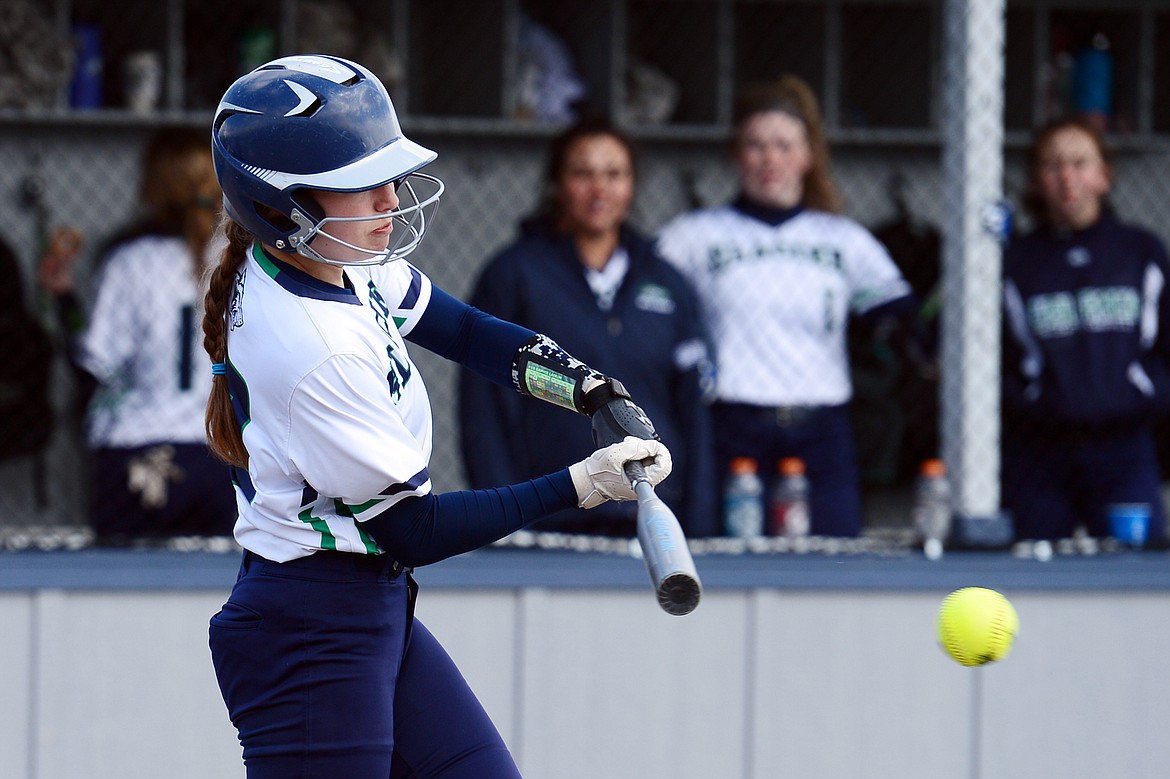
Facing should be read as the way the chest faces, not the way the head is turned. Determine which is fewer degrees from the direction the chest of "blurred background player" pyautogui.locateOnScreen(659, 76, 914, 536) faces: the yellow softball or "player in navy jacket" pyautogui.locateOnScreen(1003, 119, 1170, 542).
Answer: the yellow softball

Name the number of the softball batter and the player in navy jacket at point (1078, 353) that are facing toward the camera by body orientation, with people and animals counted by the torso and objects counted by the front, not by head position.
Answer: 1

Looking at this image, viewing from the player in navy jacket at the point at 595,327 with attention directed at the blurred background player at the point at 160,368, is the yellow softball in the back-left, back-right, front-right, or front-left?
back-left

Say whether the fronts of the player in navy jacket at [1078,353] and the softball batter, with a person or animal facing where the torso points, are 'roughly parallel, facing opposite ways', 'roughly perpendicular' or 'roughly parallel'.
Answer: roughly perpendicular

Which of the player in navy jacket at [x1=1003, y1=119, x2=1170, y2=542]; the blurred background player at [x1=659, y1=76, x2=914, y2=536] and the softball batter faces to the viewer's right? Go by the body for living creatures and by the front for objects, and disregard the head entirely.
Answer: the softball batter

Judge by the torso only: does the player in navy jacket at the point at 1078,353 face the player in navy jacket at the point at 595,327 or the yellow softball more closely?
the yellow softball

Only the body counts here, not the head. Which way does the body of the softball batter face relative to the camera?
to the viewer's right

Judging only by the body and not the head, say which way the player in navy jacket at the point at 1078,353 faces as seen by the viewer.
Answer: toward the camera

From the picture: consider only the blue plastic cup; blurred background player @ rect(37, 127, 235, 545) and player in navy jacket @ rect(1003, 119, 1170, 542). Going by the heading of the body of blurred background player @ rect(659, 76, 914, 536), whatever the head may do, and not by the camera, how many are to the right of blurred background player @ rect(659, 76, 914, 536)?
1

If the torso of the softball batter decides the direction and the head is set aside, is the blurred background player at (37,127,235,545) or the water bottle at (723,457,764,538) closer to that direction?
the water bottle

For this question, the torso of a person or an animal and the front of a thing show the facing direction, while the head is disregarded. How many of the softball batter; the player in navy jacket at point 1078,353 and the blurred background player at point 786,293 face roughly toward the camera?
2

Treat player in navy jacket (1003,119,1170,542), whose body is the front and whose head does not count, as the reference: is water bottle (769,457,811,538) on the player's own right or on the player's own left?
on the player's own right
